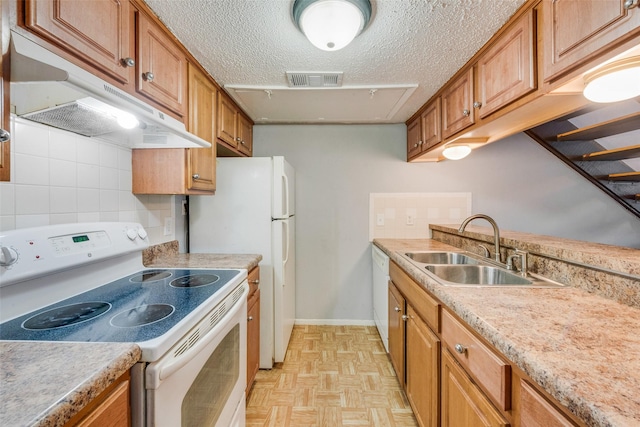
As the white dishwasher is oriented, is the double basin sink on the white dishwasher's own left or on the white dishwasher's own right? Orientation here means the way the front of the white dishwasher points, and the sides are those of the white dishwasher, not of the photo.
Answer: on the white dishwasher's own left

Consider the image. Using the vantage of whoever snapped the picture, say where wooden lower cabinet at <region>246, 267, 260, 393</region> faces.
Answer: facing to the right of the viewer

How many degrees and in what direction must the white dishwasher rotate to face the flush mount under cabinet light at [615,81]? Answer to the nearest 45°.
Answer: approximately 135° to its left

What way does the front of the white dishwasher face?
to the viewer's left

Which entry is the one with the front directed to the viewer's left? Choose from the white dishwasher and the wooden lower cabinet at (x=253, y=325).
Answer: the white dishwasher

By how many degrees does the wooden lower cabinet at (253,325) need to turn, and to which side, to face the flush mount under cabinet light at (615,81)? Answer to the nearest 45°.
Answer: approximately 45° to its right

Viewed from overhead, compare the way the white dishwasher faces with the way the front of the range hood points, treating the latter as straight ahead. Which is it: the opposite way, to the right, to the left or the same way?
the opposite way

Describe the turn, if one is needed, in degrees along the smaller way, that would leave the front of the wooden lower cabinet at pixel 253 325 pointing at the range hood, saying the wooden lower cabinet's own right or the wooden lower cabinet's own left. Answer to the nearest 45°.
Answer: approximately 135° to the wooden lower cabinet's own right

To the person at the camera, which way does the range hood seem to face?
facing the viewer and to the right of the viewer

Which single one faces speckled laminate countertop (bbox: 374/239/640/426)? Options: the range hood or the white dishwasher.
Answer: the range hood
